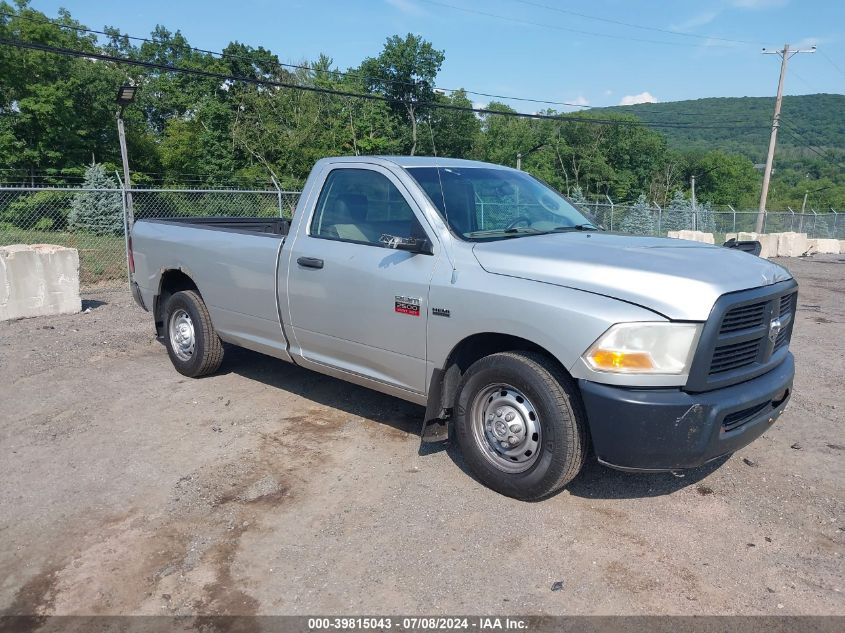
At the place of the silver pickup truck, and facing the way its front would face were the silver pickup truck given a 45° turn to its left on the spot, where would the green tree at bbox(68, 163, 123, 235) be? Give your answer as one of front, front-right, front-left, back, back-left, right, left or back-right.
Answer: back-left

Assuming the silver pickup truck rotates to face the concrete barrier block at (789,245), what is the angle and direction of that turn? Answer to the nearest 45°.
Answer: approximately 90° to its left

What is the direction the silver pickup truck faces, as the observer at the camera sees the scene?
facing the viewer and to the right of the viewer

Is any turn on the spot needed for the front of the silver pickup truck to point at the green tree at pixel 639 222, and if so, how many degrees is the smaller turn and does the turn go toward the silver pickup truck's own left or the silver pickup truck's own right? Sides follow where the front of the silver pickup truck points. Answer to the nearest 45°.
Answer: approximately 135° to the silver pickup truck's own left

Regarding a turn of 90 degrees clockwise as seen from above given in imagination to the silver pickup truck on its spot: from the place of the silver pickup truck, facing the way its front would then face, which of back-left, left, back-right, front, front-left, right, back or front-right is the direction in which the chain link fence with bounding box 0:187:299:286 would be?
right

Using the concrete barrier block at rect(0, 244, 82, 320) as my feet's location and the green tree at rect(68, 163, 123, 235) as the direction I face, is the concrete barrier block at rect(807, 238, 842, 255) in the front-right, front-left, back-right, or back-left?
front-right

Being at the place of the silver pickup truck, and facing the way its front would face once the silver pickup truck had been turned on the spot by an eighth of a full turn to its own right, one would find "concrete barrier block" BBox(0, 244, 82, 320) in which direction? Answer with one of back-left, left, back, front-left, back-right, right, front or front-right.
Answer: back-right

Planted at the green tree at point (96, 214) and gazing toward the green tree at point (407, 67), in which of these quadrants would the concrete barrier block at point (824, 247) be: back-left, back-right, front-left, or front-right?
front-right

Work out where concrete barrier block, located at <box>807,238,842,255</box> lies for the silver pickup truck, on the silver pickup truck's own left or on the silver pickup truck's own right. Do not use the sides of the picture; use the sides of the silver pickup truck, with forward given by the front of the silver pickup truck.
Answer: on the silver pickup truck's own left
